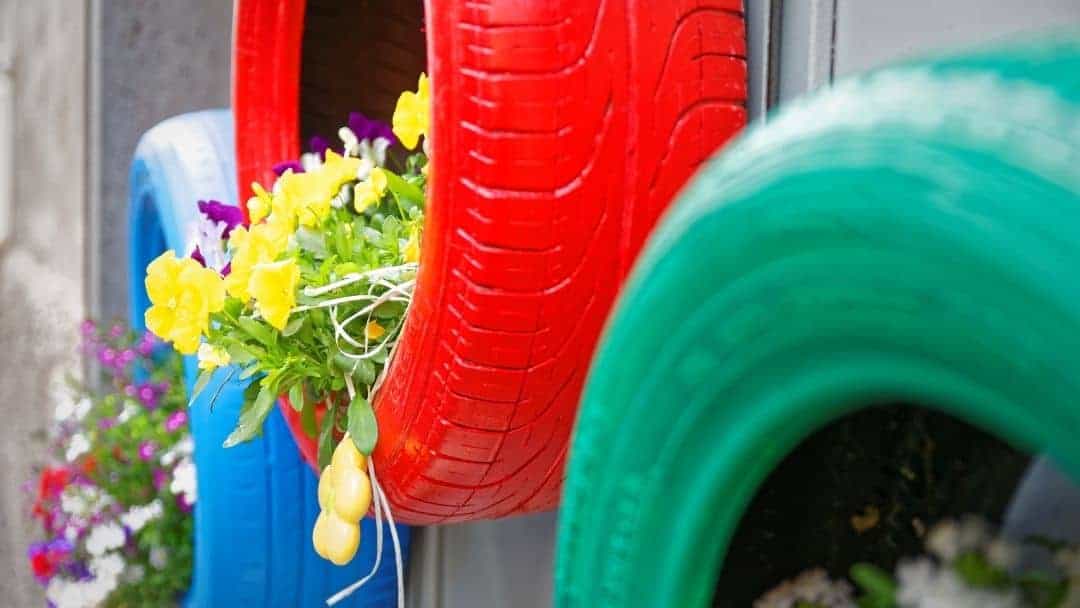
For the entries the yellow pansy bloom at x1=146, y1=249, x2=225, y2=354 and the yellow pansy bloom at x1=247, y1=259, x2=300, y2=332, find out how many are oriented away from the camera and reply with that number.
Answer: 0

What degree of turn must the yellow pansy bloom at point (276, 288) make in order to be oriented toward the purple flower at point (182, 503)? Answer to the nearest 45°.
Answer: approximately 135° to its right

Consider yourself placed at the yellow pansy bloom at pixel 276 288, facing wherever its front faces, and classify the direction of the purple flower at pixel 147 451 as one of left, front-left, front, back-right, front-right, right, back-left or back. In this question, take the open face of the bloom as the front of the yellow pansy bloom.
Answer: back-right

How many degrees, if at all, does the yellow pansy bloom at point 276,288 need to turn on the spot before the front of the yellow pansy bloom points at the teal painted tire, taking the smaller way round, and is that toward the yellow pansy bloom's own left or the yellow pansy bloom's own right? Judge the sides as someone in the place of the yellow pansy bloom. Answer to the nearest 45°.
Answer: approximately 45° to the yellow pansy bloom's own left

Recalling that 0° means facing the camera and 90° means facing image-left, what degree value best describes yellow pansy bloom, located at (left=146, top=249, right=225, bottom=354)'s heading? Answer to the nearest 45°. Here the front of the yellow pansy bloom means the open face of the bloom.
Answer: approximately 0°

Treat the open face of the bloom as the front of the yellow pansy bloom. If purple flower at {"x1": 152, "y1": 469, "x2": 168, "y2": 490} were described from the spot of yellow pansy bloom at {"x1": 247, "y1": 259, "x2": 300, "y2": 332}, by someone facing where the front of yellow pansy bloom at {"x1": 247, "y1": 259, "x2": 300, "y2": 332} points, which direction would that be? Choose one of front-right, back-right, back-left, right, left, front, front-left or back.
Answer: back-right

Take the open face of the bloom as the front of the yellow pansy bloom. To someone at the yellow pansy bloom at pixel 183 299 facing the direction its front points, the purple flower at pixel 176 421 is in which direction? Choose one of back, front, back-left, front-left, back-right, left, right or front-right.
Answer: back

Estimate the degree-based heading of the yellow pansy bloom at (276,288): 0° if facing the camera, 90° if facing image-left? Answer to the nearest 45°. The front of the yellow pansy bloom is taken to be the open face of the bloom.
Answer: approximately 45°
